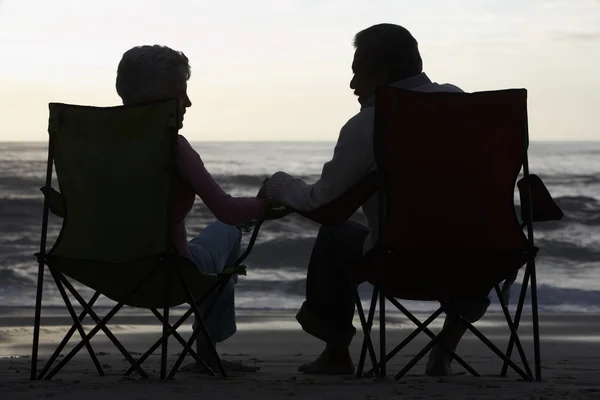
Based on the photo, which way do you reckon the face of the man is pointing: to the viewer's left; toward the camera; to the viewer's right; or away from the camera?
to the viewer's left

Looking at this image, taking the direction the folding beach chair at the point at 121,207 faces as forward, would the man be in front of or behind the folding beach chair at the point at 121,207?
in front

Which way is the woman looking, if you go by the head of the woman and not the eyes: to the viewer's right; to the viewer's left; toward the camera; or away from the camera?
to the viewer's right

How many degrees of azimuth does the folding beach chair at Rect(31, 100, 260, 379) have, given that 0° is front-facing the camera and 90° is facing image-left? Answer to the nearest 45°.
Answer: approximately 225°

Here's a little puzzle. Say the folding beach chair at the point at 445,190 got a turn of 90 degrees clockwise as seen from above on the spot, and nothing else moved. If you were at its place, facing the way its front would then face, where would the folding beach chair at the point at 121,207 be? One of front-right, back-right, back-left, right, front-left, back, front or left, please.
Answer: back

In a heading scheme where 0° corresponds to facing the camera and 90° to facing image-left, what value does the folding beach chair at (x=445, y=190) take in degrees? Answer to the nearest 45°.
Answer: approximately 180°

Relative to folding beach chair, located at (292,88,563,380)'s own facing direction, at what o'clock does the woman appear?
The woman is roughly at 9 o'clock from the folding beach chair.
